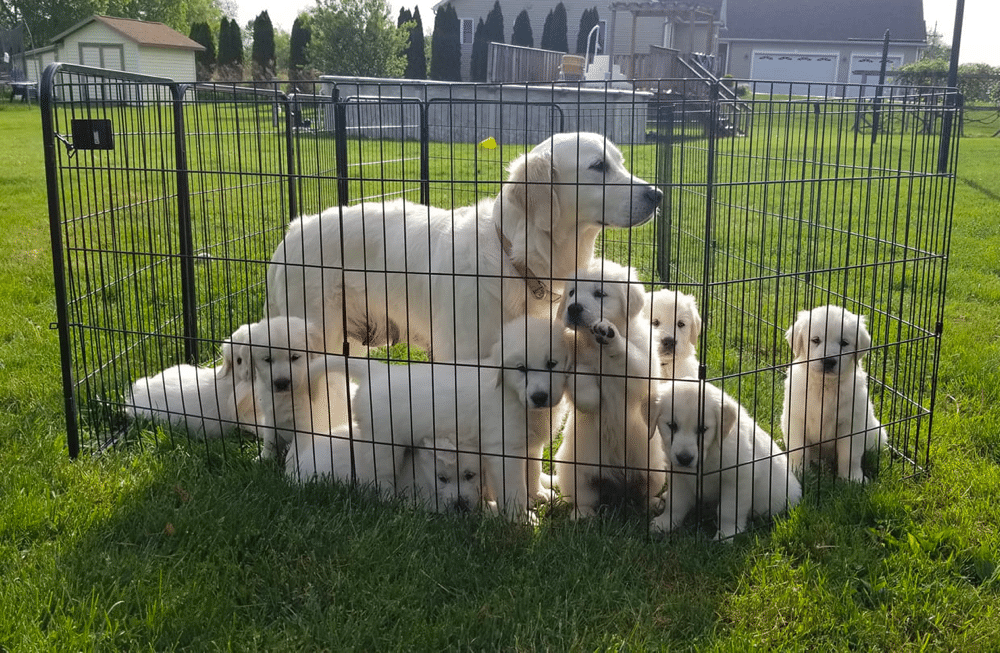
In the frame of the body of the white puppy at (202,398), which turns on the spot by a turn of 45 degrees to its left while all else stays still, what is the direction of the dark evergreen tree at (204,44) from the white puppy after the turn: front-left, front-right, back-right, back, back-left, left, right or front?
front-left

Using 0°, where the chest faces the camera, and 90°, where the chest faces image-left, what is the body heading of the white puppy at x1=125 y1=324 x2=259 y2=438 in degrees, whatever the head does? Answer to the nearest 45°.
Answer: approximately 270°

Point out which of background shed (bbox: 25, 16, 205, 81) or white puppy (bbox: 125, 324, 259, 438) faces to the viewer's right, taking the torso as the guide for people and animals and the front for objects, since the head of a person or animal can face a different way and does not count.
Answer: the white puppy

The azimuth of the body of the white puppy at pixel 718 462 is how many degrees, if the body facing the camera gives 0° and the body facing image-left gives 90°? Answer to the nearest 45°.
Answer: approximately 45°

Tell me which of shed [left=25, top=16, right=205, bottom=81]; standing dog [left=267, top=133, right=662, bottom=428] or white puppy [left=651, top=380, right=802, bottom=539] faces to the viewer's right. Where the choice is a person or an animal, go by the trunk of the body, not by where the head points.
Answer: standing dog [left=267, top=133, right=662, bottom=428]

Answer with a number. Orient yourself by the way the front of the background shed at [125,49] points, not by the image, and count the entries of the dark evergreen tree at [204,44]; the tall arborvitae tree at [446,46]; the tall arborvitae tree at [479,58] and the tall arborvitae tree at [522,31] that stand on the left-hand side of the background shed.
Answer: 4

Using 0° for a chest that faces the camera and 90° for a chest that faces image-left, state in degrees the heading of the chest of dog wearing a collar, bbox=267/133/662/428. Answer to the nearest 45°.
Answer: approximately 270°

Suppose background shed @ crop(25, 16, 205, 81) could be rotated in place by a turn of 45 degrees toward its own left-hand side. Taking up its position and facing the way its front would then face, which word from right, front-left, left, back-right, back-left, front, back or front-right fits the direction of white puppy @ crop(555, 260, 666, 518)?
front

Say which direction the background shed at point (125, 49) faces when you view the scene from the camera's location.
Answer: facing the viewer and to the left of the viewer

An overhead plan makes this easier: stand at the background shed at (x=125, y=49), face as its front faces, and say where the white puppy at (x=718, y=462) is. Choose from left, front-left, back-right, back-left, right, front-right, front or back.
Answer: front-left

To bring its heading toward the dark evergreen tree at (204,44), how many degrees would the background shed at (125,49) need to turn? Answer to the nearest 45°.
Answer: approximately 90° to its left

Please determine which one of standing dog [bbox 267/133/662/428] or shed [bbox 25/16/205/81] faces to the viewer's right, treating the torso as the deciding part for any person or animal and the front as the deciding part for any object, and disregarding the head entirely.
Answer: the standing dog

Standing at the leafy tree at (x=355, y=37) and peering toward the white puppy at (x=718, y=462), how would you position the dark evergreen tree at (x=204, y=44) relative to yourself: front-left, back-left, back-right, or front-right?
back-right
